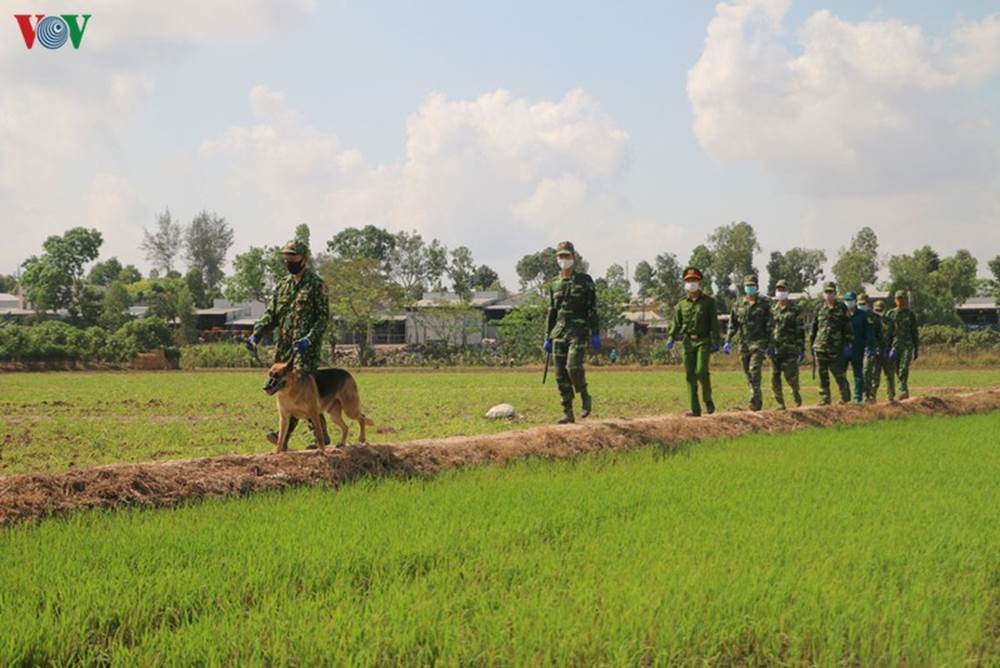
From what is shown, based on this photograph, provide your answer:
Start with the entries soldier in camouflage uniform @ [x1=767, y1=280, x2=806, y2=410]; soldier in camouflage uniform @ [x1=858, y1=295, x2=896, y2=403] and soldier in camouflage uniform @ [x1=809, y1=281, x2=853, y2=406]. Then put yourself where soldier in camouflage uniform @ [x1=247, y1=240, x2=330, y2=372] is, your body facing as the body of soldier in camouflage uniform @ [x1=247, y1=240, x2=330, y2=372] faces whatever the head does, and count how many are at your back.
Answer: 3

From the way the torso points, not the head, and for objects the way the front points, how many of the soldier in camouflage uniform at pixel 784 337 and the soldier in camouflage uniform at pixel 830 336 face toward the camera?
2

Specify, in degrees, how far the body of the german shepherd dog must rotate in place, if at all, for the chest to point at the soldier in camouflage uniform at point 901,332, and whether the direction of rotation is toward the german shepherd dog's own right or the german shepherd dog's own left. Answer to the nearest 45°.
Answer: approximately 180°

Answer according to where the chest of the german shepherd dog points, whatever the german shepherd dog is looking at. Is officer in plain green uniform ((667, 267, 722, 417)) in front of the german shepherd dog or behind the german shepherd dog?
behind

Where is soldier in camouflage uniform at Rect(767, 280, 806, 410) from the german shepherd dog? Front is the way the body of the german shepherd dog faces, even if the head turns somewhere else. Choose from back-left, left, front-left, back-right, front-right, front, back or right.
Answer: back

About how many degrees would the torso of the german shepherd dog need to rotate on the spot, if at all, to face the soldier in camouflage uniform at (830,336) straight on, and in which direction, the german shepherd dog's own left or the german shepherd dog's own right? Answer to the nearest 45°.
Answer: approximately 180°

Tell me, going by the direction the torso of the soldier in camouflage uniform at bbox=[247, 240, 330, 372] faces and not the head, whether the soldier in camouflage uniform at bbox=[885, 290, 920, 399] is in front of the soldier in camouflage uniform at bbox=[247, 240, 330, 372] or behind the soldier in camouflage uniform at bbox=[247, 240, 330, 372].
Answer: behind

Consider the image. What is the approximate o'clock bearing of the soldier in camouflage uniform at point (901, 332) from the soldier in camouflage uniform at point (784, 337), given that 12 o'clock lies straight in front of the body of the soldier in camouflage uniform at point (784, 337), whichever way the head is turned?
the soldier in camouflage uniform at point (901, 332) is roughly at 7 o'clock from the soldier in camouflage uniform at point (784, 337).
